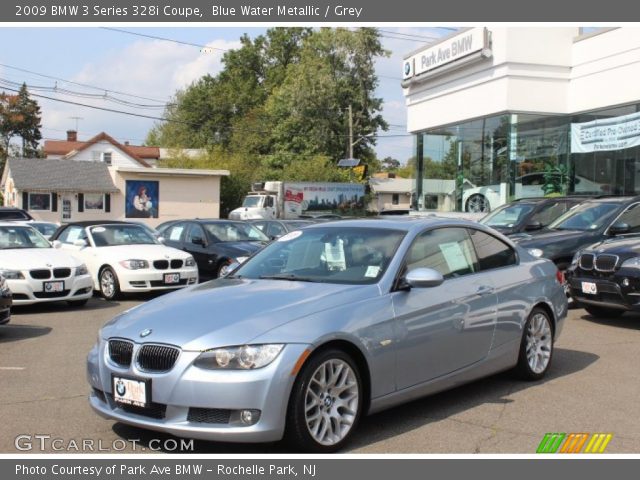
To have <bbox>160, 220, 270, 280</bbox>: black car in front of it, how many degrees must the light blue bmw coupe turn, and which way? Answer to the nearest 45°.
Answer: approximately 135° to its right

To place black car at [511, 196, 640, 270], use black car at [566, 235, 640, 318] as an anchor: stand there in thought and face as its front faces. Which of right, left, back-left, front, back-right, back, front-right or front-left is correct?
back-right

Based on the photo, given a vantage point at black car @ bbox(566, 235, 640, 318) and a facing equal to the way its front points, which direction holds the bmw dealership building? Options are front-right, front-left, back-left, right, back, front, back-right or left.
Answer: back-right

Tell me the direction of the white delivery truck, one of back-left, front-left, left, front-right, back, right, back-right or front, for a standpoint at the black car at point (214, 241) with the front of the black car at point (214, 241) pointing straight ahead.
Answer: back-left

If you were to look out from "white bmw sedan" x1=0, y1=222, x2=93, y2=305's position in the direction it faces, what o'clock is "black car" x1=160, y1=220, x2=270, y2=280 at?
The black car is roughly at 9 o'clock from the white bmw sedan.

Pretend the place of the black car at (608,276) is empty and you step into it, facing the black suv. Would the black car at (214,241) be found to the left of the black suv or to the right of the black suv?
left

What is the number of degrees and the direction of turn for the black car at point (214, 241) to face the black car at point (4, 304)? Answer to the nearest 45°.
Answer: approximately 45° to its right

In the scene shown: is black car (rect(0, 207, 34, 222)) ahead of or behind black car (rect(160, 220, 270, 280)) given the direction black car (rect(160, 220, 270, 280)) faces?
behind

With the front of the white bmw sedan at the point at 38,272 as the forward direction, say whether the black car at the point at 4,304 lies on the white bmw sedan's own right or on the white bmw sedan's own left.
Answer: on the white bmw sedan's own right

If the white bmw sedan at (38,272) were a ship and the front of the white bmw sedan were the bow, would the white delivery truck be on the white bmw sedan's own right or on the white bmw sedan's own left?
on the white bmw sedan's own left

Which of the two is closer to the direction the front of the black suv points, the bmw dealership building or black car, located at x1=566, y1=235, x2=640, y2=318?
the black car
